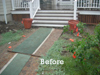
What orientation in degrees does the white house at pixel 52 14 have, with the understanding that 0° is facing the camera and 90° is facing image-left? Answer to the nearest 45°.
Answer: approximately 0°

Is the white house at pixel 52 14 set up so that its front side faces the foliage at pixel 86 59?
yes
